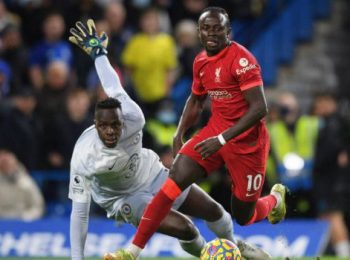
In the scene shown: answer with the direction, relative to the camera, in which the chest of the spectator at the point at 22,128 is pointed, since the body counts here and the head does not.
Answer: toward the camera

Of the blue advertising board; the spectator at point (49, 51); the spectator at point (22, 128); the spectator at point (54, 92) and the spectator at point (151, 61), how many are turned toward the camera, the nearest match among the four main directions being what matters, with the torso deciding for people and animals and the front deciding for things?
5

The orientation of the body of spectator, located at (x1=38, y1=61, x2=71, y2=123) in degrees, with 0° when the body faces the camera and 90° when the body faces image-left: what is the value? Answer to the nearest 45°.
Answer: approximately 0°

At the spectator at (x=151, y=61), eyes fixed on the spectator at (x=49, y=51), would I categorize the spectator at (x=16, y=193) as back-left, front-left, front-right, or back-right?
front-left

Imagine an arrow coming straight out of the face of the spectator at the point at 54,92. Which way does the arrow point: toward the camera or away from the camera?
toward the camera

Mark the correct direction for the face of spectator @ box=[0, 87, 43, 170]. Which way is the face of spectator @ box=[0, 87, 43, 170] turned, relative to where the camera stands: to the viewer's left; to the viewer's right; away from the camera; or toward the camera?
toward the camera

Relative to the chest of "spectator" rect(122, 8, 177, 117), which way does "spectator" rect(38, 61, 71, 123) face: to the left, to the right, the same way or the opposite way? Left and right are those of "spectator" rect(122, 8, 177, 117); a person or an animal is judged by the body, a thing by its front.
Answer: the same way

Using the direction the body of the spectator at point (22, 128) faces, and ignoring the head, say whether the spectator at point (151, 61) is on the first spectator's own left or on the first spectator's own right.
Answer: on the first spectator's own left

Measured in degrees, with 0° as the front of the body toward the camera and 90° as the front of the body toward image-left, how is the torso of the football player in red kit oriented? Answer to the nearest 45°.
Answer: approximately 45°

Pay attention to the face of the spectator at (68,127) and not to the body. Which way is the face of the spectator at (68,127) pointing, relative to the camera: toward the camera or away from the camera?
toward the camera
